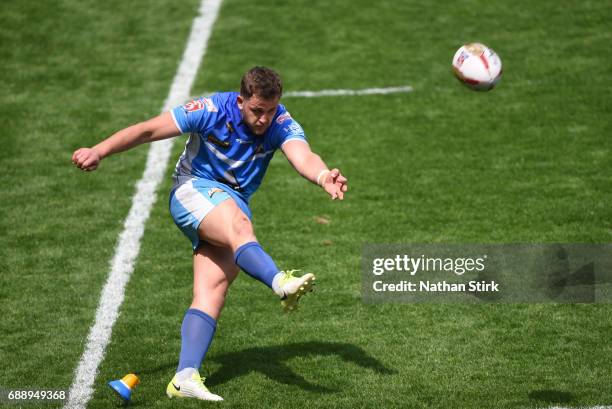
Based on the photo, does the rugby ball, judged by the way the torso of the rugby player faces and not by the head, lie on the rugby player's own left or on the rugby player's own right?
on the rugby player's own left

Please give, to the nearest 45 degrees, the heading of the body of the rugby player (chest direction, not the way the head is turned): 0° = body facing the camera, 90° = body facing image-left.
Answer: approximately 315°
